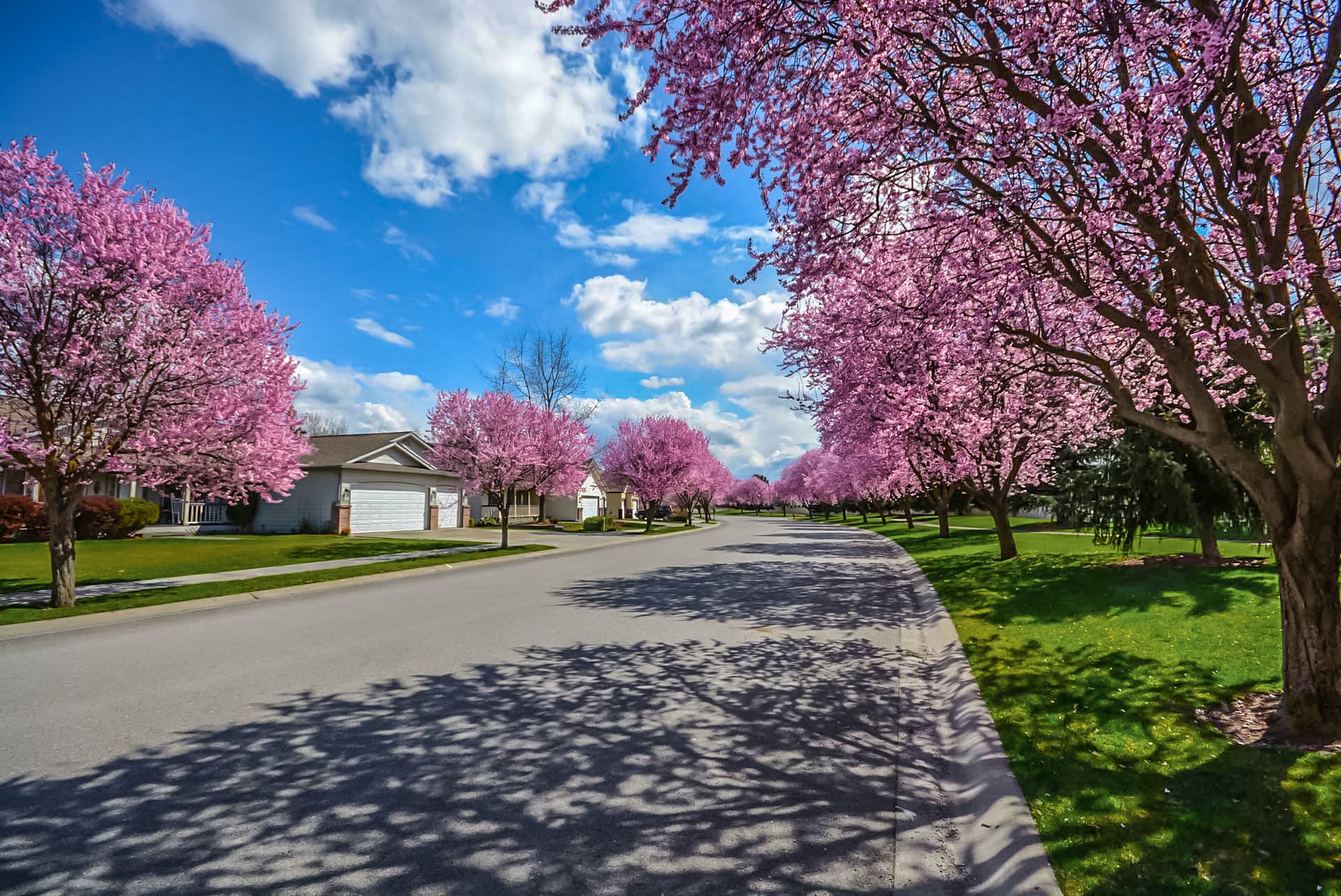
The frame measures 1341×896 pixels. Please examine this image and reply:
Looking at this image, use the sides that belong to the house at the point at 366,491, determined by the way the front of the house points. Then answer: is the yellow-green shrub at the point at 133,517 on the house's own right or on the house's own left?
on the house's own right

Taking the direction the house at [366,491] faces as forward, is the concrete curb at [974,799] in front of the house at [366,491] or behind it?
in front

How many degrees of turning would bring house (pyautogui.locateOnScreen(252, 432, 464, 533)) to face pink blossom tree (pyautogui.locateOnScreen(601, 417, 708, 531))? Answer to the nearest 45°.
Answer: approximately 45° to its left

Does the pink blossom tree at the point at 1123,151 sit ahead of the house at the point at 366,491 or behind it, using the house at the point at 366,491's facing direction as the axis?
ahead

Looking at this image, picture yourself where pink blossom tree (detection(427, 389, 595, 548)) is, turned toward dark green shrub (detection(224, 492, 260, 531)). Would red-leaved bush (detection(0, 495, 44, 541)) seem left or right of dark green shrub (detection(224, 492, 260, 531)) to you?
left

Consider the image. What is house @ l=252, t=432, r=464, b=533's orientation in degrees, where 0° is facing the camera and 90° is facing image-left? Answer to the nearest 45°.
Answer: approximately 315°

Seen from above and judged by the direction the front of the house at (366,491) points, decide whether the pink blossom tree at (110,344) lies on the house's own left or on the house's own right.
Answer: on the house's own right

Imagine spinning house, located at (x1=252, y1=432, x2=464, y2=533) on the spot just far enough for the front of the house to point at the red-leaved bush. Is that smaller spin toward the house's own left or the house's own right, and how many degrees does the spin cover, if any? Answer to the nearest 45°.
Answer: approximately 90° to the house's own right
